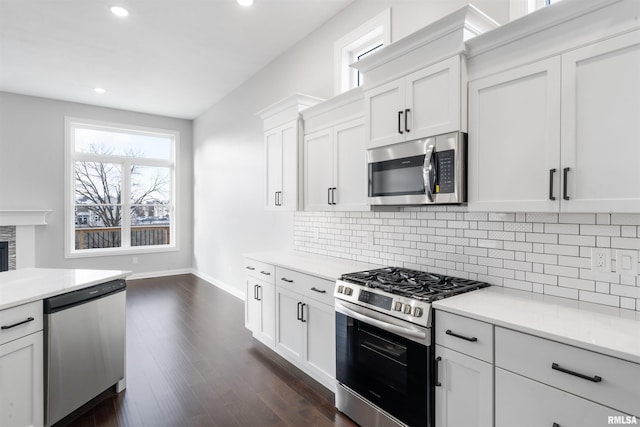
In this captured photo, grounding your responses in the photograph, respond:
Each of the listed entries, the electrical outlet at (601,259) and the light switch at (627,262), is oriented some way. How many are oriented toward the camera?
2

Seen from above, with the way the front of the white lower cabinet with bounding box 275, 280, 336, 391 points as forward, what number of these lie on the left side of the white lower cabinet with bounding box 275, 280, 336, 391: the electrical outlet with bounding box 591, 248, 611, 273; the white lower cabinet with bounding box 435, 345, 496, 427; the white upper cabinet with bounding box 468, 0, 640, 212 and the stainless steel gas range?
4

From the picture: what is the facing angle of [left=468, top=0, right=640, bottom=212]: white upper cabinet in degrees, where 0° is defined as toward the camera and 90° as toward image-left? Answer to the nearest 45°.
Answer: approximately 45°

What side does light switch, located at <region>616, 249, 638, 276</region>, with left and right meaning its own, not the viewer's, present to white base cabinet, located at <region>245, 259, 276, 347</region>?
right

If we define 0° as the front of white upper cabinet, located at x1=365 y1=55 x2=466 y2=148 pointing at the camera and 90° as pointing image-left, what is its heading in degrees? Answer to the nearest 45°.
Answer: approximately 45°

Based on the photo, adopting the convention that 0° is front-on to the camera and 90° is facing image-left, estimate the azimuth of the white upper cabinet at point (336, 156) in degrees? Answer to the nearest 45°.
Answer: approximately 45°

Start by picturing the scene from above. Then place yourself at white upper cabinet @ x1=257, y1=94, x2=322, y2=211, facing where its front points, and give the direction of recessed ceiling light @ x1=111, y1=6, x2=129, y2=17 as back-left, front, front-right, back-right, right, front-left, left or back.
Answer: front-right

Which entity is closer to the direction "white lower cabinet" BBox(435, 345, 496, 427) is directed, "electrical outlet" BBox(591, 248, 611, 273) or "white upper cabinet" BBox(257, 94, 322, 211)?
the white upper cabinet

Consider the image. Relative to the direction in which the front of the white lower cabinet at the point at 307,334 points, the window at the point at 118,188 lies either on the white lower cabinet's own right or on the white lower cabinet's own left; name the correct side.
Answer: on the white lower cabinet's own right

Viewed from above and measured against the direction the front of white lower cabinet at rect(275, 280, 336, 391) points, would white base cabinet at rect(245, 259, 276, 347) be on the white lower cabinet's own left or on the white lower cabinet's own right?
on the white lower cabinet's own right
